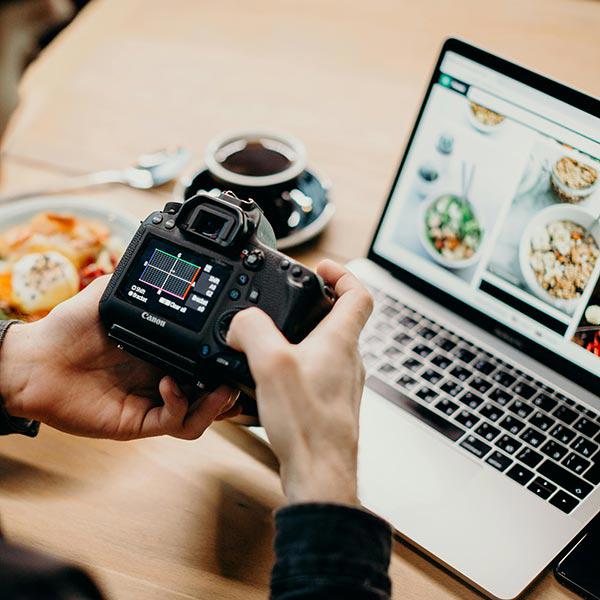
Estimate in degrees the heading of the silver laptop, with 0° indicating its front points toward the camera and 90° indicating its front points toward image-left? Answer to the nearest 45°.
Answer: approximately 45°
